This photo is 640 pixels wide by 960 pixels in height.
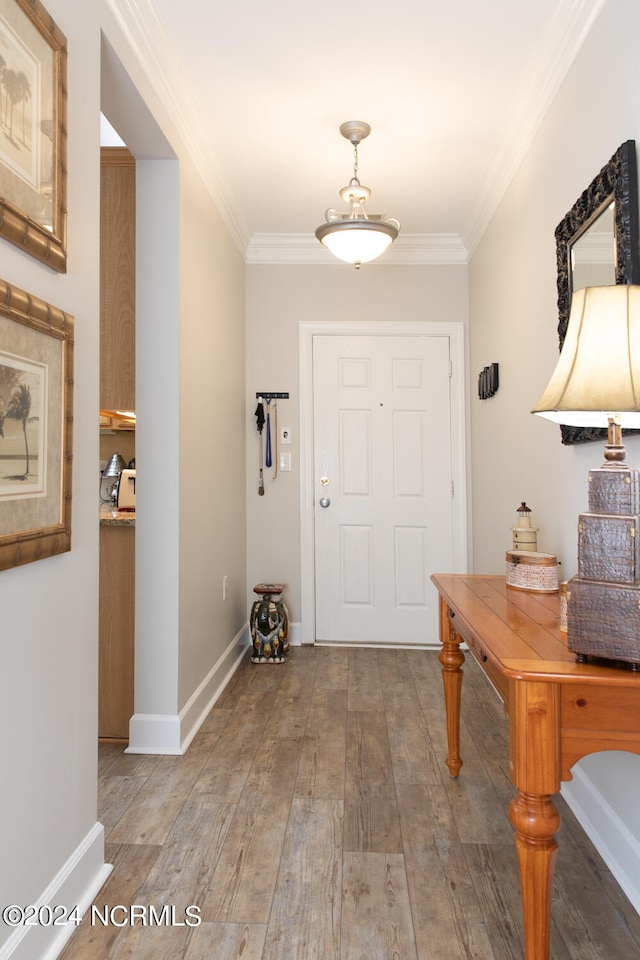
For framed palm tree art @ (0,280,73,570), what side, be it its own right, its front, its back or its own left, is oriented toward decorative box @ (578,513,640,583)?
front

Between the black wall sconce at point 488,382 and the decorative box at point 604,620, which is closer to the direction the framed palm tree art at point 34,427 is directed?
the decorative box

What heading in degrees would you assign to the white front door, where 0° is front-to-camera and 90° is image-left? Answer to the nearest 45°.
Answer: approximately 0°

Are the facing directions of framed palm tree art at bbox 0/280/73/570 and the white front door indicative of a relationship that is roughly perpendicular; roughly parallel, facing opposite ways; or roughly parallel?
roughly perpendicular

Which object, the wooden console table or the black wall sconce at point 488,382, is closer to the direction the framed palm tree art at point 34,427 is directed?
the wooden console table

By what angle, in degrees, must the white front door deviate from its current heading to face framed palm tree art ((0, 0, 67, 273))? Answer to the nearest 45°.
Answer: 0° — it already faces it

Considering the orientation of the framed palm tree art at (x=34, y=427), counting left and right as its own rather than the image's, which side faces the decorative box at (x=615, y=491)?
front

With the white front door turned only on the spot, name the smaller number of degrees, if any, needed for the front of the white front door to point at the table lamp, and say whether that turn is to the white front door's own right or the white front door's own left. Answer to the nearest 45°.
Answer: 0° — it already faces it

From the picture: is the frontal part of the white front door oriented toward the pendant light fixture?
yes

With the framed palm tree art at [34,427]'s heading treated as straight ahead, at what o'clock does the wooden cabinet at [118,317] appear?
The wooden cabinet is roughly at 8 o'clock from the framed palm tree art.

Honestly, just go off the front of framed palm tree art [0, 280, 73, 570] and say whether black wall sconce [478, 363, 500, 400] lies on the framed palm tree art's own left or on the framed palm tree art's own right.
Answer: on the framed palm tree art's own left

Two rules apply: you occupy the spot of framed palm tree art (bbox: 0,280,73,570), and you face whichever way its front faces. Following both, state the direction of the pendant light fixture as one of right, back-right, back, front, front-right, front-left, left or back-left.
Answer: left

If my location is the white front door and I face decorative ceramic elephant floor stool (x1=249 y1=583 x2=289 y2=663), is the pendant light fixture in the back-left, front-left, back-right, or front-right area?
front-left

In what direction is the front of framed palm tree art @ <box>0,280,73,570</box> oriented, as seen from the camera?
facing the viewer and to the right of the viewer

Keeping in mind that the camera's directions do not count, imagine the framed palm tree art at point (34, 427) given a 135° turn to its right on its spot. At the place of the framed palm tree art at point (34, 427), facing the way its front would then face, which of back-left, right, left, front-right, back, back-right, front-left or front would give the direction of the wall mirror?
back

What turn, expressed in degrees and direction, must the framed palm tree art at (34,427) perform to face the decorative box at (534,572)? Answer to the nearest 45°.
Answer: approximately 45° to its left

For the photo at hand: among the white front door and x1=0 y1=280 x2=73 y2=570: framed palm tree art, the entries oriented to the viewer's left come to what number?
0
